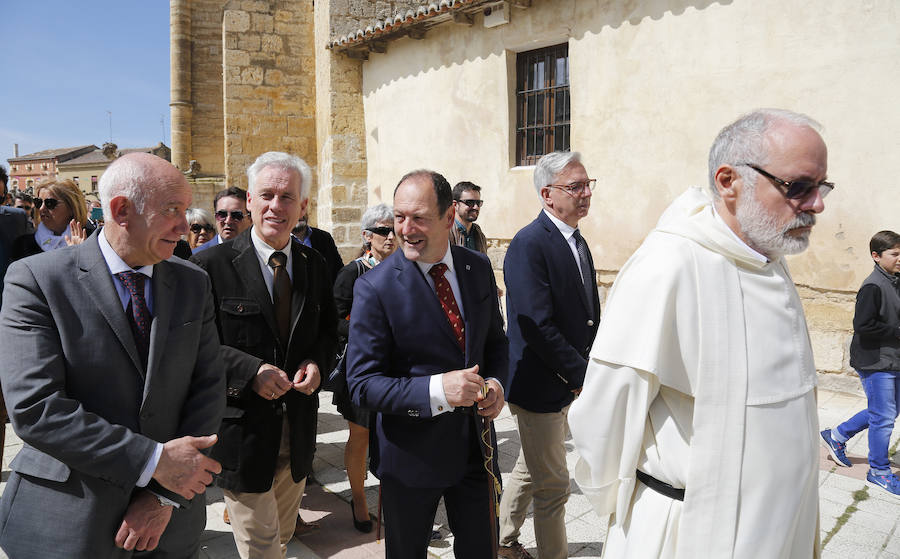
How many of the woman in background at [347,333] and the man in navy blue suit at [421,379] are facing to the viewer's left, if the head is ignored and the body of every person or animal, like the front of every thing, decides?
0

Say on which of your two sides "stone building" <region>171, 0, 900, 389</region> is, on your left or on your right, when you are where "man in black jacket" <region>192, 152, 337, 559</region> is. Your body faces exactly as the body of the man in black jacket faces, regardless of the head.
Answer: on your left

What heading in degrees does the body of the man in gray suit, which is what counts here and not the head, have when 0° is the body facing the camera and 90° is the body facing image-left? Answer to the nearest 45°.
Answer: approximately 315°

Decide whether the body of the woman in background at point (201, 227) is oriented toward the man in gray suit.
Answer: yes

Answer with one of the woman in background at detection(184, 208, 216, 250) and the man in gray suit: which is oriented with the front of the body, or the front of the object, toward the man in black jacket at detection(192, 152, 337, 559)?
the woman in background

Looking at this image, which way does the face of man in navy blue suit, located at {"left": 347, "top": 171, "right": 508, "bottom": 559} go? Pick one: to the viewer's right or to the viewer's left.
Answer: to the viewer's left

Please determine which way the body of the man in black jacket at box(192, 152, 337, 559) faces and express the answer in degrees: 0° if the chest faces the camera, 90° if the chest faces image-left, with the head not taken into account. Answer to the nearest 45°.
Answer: approximately 315°

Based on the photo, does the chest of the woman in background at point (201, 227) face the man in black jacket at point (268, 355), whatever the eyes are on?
yes

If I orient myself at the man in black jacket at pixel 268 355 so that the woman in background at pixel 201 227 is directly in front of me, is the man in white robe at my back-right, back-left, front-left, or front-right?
back-right

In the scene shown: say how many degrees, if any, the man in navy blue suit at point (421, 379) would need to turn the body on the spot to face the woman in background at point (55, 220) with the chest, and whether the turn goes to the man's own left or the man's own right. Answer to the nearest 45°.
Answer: approximately 180°
